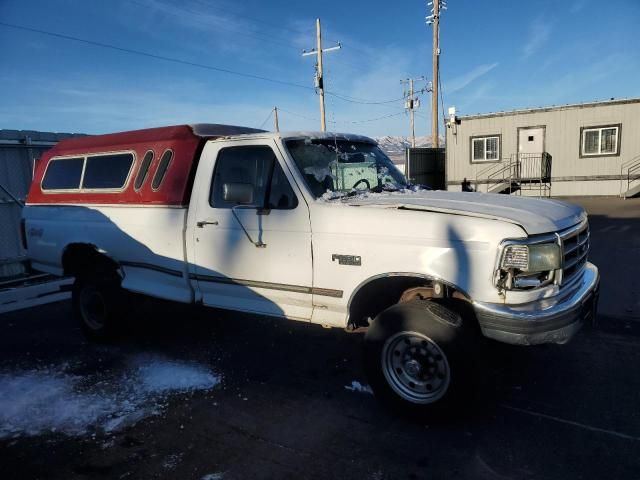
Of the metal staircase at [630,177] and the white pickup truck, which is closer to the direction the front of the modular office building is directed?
the white pickup truck

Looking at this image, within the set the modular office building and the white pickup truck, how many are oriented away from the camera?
0

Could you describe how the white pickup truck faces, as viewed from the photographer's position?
facing the viewer and to the right of the viewer

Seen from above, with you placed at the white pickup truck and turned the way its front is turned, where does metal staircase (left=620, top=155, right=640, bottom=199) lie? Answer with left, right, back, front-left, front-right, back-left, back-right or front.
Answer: left

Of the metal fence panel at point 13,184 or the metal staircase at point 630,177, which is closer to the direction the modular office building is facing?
the metal fence panel

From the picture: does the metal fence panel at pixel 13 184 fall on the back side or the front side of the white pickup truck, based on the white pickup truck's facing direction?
on the back side

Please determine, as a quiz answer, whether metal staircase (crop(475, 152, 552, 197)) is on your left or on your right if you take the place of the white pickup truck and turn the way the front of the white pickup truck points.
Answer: on your left

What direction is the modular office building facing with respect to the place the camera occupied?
facing the viewer and to the left of the viewer

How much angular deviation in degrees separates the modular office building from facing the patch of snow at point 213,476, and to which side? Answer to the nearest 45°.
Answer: approximately 45° to its left

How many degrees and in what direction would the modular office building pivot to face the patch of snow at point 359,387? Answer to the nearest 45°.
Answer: approximately 45° to its left

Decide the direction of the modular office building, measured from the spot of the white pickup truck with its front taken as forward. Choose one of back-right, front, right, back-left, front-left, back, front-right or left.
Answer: left

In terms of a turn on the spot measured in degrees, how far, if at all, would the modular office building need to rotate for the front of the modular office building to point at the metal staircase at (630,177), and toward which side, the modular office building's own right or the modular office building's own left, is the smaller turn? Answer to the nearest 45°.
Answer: approximately 135° to the modular office building's own left
